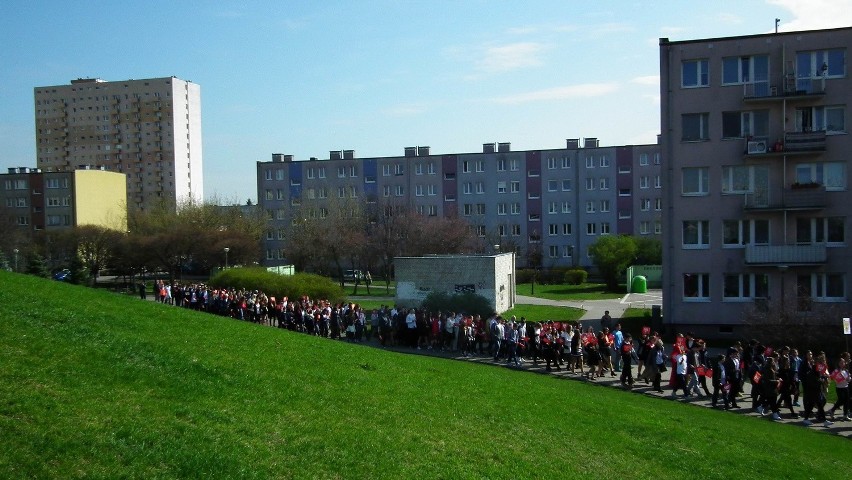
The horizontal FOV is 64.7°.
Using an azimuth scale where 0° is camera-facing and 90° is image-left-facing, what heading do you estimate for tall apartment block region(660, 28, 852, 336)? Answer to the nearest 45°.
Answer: approximately 0°
